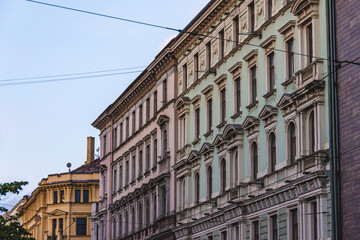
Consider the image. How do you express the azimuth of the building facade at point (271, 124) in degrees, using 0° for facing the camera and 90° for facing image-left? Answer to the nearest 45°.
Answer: approximately 45°
